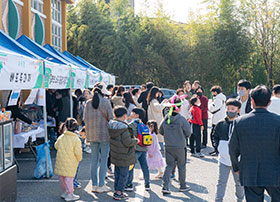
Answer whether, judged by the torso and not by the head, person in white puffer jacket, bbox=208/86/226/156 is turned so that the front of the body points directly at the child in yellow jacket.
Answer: no

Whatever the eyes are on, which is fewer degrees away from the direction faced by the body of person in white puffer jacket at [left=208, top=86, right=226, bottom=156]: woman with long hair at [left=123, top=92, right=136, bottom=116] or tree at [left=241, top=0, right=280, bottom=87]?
the woman with long hair

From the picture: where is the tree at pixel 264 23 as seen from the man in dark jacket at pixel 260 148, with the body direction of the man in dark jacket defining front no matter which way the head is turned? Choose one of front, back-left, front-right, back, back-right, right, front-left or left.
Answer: front

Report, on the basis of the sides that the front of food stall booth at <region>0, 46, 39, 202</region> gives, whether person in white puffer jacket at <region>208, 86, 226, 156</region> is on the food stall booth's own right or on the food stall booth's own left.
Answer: on the food stall booth's own left

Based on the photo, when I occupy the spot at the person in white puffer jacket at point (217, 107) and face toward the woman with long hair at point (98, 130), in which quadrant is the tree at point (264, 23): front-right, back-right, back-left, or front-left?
back-right

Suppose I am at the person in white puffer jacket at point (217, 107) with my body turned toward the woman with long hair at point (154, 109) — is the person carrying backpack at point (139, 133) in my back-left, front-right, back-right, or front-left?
front-left

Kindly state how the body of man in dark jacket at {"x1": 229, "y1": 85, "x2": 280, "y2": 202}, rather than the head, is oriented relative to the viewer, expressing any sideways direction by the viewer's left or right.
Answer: facing away from the viewer

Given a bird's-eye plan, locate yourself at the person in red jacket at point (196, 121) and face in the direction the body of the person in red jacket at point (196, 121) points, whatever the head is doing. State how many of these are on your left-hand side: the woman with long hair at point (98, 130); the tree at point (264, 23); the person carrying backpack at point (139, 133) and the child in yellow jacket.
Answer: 1

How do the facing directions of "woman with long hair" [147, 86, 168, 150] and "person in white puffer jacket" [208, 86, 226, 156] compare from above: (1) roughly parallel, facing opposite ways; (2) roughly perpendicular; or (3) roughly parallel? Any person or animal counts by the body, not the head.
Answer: roughly parallel, facing opposite ways

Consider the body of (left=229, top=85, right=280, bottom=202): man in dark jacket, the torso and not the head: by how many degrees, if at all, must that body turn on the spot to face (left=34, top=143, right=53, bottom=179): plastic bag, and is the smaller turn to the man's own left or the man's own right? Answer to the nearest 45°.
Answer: approximately 45° to the man's own left

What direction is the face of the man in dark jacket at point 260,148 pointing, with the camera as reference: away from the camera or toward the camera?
away from the camera
